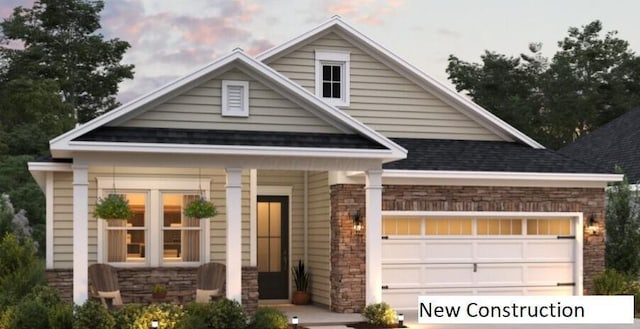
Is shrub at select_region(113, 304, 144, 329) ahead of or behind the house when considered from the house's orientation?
ahead

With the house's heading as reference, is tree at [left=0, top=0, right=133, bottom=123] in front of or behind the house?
behind

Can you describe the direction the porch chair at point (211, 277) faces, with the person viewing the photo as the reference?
facing the viewer and to the left of the viewer

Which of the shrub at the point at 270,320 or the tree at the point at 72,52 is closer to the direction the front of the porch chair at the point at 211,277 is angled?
the shrub

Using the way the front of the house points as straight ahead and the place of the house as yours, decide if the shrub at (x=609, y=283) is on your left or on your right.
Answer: on your left

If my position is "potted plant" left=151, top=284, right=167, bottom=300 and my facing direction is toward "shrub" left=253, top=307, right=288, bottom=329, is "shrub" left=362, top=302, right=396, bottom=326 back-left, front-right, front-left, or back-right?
front-left

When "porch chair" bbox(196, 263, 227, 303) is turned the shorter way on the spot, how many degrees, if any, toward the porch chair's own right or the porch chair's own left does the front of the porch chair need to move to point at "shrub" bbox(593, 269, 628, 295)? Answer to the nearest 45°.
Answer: approximately 135° to the porch chair's own left

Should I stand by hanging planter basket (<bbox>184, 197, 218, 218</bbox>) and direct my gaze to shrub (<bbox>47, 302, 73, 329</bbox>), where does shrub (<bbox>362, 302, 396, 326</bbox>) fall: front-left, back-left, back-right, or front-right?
back-left

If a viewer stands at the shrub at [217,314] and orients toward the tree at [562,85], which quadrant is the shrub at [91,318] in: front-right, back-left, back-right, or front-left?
back-left

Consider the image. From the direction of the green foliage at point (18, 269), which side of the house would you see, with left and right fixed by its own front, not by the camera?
right

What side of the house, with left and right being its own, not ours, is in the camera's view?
front
